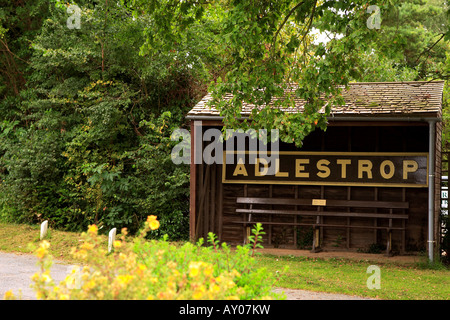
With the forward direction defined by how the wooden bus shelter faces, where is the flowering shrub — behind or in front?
in front

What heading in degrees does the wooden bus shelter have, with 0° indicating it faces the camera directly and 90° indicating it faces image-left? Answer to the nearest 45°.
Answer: approximately 0°

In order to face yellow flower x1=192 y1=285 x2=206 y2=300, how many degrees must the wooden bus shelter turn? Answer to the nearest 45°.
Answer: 0° — it already faces it

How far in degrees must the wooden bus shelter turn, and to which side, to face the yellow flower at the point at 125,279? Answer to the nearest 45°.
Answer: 0° — it already faces it

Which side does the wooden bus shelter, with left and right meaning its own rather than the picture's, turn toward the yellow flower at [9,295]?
front

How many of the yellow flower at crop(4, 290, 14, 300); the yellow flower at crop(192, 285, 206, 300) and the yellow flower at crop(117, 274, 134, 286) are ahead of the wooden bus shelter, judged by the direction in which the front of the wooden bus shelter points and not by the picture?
3
